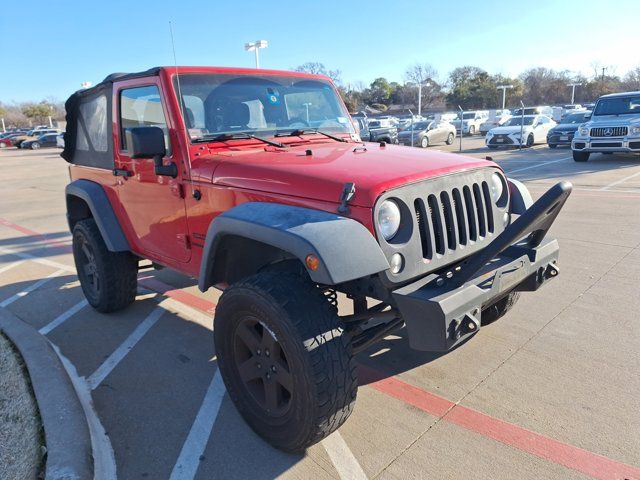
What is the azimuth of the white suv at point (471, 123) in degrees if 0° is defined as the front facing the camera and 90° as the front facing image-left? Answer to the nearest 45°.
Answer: approximately 45°

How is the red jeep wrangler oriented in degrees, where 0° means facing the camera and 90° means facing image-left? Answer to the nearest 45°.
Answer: approximately 315°

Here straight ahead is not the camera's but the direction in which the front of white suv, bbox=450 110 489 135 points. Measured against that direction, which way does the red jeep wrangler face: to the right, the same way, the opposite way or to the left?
to the left

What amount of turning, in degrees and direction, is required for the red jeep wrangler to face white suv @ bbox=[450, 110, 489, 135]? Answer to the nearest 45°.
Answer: approximately 135° to its left

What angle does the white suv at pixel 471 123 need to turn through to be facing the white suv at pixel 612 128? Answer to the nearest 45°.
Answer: approximately 45° to its left

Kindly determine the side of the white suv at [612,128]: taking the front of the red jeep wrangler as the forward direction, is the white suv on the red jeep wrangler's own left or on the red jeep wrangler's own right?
on the red jeep wrangler's own left
